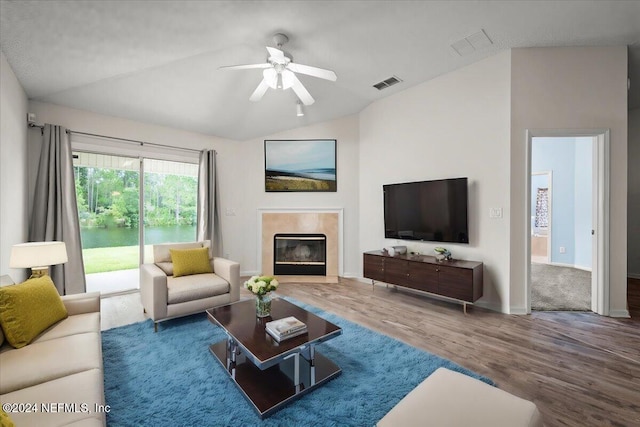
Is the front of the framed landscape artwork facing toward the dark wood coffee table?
yes

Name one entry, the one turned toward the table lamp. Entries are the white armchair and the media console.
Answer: the media console

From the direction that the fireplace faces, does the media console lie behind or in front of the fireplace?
in front

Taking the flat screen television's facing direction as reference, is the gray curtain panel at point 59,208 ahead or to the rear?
ahead

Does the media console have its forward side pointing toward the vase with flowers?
yes

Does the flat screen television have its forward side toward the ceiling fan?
yes

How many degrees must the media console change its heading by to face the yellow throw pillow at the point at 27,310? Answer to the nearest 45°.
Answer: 0° — it already faces it

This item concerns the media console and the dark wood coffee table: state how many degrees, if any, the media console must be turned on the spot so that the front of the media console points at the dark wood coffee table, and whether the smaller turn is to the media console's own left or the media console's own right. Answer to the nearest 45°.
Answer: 0° — it already faces it

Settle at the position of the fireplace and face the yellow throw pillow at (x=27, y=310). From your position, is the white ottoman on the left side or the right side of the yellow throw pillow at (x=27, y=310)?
left

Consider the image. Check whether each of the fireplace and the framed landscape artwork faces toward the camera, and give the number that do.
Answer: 2

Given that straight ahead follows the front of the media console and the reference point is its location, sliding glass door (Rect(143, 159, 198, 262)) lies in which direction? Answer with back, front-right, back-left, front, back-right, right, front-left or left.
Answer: front-right

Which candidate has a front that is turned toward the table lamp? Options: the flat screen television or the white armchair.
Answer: the flat screen television
